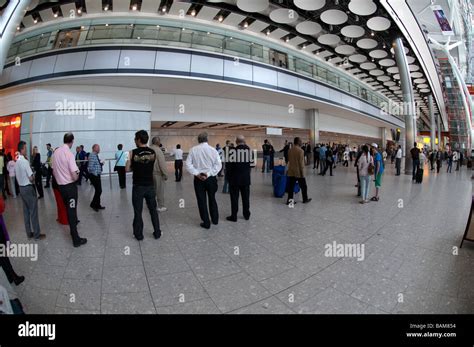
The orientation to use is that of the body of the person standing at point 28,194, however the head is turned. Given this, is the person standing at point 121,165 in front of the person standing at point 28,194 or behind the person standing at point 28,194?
in front

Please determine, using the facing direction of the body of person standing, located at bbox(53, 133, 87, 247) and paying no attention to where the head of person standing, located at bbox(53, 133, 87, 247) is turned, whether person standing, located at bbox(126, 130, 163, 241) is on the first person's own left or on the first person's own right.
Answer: on the first person's own right

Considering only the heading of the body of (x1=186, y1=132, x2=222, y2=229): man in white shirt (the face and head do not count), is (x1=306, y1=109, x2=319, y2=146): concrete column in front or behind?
in front

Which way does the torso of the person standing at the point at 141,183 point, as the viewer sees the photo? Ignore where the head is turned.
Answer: away from the camera

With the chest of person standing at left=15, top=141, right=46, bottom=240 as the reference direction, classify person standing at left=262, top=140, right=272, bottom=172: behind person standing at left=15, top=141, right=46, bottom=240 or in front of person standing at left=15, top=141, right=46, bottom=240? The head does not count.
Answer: in front

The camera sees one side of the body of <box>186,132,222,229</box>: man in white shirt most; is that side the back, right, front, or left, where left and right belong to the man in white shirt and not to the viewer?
back

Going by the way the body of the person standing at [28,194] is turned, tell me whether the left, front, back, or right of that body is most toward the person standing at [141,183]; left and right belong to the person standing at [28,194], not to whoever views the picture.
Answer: front
